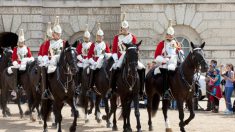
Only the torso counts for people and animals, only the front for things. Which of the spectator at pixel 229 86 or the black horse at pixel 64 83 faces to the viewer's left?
the spectator

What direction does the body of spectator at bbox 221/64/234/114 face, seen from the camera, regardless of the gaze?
to the viewer's left

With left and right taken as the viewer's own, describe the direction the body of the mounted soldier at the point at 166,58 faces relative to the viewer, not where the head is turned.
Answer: facing the viewer and to the right of the viewer

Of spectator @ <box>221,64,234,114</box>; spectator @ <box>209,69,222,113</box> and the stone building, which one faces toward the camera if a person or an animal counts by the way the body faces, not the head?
the stone building

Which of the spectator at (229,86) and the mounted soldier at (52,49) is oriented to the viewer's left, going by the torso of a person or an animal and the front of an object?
the spectator

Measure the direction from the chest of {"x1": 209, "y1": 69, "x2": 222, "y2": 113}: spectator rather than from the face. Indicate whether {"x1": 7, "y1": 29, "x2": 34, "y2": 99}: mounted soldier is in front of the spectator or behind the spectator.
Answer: in front

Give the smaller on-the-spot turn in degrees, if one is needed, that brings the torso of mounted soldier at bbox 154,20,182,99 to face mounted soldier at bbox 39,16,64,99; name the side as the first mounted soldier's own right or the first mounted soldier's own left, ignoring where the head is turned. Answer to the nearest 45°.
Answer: approximately 135° to the first mounted soldier's own right

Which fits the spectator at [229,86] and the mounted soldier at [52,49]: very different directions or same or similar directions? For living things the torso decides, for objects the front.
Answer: very different directions

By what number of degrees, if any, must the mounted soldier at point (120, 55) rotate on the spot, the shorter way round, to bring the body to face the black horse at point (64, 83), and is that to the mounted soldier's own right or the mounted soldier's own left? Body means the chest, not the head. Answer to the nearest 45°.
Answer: approximately 45° to the mounted soldier's own right

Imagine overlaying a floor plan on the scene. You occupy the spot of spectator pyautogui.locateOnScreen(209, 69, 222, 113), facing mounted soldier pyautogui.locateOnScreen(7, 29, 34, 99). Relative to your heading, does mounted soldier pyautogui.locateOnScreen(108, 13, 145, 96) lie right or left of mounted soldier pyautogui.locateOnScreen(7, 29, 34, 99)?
left

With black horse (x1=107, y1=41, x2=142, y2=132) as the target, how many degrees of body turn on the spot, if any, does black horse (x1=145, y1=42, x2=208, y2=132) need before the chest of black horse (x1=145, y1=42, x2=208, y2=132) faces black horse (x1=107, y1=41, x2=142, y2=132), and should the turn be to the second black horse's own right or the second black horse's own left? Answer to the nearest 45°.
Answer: approximately 135° to the second black horse's own right

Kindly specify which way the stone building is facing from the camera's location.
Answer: facing the viewer

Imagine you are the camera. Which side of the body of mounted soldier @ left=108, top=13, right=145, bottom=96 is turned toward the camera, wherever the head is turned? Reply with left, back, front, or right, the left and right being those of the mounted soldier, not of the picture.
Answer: front
